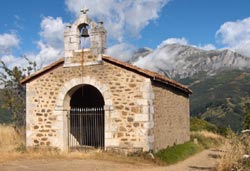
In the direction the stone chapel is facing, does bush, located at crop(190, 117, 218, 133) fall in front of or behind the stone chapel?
behind

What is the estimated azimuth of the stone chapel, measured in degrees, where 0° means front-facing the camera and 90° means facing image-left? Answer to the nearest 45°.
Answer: approximately 45°

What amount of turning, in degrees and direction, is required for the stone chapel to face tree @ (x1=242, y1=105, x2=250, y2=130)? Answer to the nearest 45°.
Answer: approximately 135° to its left
